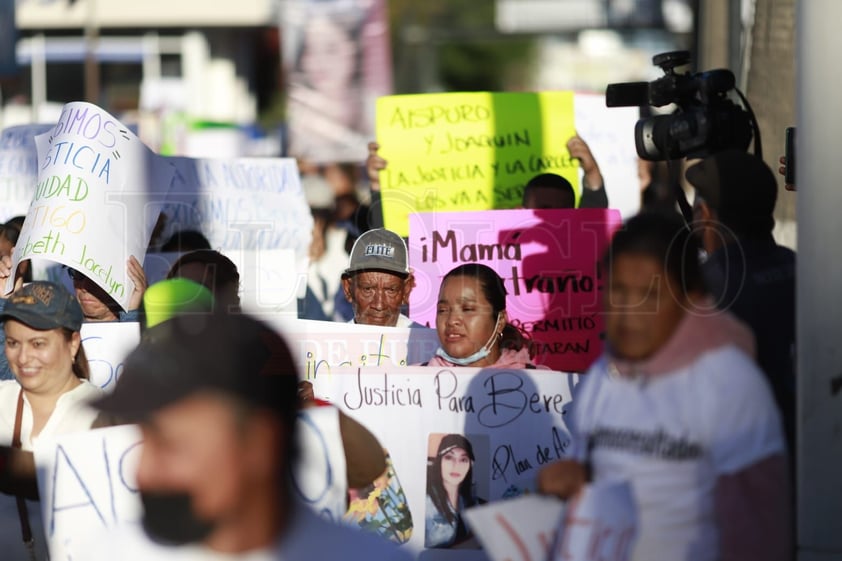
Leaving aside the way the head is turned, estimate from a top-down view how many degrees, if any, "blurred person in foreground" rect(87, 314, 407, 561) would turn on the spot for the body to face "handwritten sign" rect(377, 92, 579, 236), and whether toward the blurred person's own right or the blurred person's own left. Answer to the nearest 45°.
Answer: approximately 135° to the blurred person's own right

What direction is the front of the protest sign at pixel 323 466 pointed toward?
toward the camera

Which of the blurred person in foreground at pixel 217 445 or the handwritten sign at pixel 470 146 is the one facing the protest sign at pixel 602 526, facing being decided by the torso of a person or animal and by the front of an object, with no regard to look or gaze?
the handwritten sign

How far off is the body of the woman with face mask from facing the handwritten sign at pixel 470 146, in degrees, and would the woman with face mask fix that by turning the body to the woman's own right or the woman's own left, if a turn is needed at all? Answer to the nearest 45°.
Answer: approximately 135° to the woman's own right

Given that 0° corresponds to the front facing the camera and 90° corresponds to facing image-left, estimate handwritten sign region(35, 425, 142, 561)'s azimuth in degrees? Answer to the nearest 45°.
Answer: approximately 0°

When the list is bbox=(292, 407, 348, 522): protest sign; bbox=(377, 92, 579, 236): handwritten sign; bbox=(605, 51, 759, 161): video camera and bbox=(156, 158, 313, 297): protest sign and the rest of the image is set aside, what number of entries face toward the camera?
3

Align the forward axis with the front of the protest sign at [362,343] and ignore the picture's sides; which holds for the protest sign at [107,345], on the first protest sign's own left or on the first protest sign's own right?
on the first protest sign's own right

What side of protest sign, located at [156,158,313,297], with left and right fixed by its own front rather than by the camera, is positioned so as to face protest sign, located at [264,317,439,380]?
front

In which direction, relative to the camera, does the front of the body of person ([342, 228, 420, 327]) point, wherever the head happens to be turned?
toward the camera

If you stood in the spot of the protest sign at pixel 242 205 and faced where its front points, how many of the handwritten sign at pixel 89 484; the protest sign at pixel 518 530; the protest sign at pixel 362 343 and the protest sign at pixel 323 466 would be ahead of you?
4

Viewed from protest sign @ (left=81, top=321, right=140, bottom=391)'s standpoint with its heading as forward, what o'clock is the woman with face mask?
The woman with face mask is roughly at 10 o'clock from the protest sign.

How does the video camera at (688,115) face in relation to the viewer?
to the viewer's left

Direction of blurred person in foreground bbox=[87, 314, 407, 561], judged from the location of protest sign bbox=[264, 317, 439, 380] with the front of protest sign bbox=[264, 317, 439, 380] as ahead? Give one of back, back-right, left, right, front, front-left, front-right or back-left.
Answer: front
